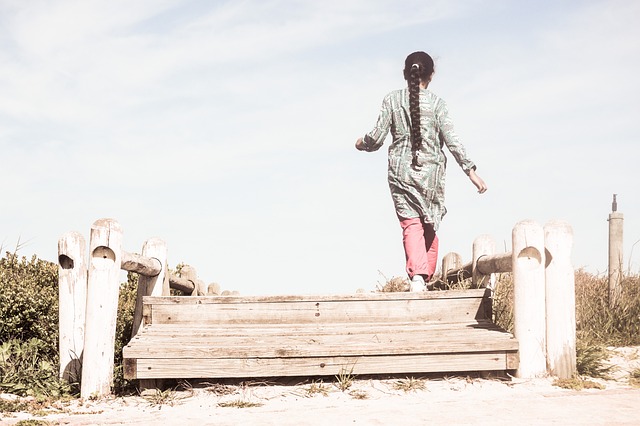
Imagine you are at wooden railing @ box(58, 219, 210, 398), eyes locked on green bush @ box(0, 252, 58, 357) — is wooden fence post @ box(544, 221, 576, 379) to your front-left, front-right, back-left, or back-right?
back-right

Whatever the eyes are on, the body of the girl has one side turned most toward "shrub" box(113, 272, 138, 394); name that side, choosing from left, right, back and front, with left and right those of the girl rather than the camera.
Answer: left

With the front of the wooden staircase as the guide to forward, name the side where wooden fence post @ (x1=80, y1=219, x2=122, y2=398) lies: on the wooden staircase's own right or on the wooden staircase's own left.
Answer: on the wooden staircase's own right

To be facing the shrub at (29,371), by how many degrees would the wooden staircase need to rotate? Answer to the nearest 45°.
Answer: approximately 90° to its right

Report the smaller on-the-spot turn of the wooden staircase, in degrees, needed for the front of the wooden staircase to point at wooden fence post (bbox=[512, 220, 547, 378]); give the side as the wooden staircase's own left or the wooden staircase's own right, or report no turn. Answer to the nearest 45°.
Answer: approximately 90° to the wooden staircase's own left

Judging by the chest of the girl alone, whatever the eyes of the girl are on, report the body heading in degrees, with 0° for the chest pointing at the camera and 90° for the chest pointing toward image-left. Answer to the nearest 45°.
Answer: approximately 180°

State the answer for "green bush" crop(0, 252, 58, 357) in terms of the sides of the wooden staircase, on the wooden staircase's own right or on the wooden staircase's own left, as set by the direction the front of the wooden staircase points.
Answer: on the wooden staircase's own right

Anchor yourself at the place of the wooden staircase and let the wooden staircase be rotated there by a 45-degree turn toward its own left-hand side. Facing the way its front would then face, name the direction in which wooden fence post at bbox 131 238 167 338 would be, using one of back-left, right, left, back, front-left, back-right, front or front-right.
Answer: back

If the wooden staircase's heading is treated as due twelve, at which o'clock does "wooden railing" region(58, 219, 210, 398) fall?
The wooden railing is roughly at 3 o'clock from the wooden staircase.

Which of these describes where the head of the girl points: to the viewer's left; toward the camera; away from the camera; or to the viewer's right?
away from the camera

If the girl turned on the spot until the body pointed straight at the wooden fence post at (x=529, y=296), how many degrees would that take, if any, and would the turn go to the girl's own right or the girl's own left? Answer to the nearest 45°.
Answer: approximately 135° to the girl's own right
